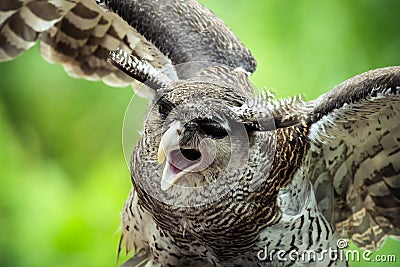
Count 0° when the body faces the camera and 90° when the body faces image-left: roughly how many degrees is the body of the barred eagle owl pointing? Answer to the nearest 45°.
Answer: approximately 45°
